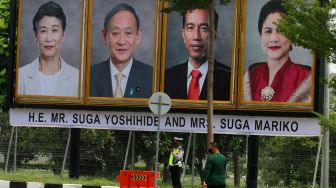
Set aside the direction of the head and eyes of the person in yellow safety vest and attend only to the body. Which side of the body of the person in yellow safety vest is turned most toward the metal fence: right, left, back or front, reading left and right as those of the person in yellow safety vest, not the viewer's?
back

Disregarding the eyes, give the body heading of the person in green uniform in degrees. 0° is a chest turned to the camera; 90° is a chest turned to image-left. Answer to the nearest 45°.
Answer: approximately 135°

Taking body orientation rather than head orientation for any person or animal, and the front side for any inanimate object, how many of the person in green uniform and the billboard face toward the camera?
1

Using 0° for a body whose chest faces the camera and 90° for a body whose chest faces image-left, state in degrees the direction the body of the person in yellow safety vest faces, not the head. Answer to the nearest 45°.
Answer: approximately 315°

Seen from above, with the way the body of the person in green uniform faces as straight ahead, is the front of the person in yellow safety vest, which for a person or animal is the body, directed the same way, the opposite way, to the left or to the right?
the opposite way

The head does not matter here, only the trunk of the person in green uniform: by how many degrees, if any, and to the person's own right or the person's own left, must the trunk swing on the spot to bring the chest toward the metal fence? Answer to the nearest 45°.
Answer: approximately 45° to the person's own right

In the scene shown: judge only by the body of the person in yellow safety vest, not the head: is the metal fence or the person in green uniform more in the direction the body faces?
the person in green uniform
